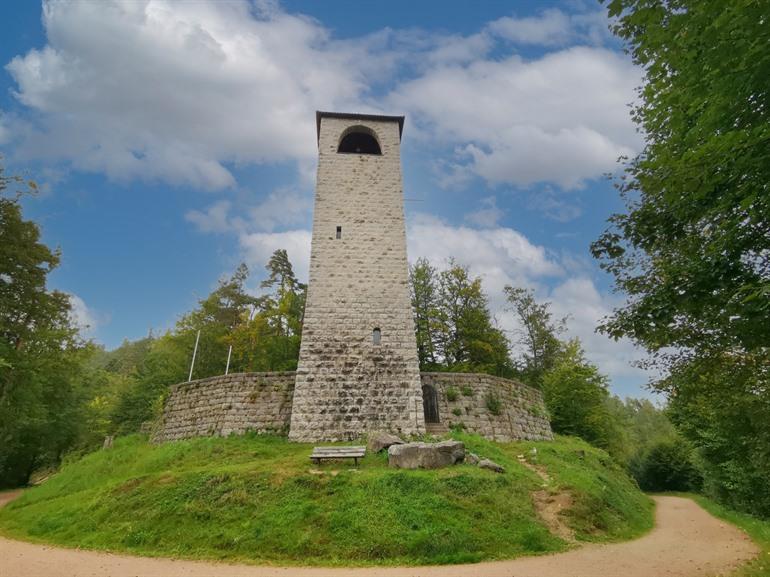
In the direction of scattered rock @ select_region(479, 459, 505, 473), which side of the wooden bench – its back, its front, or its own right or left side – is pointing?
left

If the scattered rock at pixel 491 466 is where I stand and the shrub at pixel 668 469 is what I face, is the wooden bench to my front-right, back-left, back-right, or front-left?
back-left

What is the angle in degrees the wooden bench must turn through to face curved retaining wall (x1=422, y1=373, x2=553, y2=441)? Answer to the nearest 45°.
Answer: approximately 135° to its left

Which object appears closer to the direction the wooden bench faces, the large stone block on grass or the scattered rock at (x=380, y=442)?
the large stone block on grass

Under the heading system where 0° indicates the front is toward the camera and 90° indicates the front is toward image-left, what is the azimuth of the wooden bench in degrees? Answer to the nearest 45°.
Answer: approximately 0°

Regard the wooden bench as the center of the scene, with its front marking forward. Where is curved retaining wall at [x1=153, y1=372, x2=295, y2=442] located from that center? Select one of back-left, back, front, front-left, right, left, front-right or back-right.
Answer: back-right

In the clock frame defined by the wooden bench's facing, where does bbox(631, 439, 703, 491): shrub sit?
The shrub is roughly at 8 o'clock from the wooden bench.

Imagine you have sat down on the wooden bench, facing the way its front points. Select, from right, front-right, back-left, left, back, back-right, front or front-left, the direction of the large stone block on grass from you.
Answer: left

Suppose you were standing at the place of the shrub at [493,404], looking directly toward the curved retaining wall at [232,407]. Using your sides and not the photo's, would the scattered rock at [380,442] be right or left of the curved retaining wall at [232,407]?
left

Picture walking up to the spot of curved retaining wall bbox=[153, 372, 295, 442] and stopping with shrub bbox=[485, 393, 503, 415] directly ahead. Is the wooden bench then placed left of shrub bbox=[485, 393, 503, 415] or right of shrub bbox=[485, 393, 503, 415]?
right
